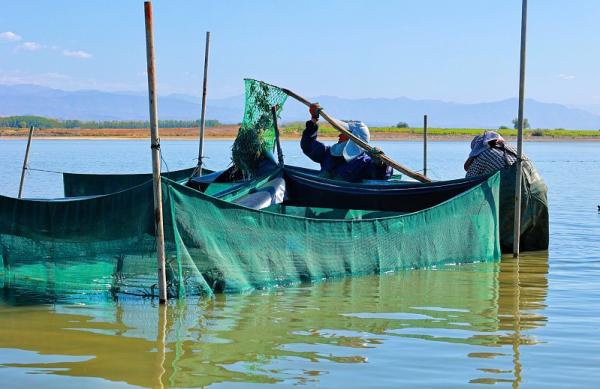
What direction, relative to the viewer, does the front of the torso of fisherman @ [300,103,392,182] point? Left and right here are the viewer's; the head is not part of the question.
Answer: facing the viewer and to the left of the viewer

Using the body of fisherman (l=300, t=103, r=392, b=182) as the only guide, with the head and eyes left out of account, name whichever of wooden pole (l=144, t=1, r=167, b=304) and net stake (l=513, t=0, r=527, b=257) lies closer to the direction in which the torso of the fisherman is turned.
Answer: the wooden pole

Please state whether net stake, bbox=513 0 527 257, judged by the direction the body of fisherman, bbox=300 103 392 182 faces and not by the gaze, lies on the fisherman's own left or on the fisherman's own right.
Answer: on the fisherman's own left

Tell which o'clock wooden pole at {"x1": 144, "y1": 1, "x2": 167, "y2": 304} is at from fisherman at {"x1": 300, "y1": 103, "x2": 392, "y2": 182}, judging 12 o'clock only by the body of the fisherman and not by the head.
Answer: The wooden pole is roughly at 11 o'clock from the fisherman.

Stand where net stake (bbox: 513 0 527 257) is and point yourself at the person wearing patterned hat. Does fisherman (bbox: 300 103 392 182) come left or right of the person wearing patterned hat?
left

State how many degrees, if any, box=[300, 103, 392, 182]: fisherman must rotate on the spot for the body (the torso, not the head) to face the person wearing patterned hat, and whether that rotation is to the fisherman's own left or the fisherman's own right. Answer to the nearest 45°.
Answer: approximately 135° to the fisherman's own left

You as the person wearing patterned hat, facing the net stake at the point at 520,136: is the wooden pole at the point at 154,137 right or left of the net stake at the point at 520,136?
right
